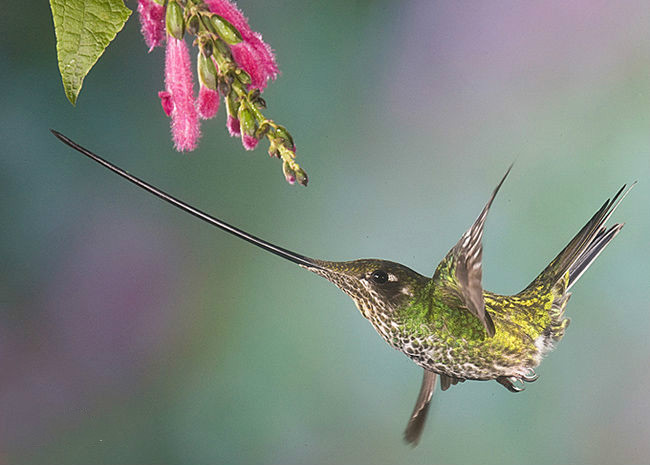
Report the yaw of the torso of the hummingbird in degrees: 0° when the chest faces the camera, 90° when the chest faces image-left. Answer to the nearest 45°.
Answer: approximately 90°
